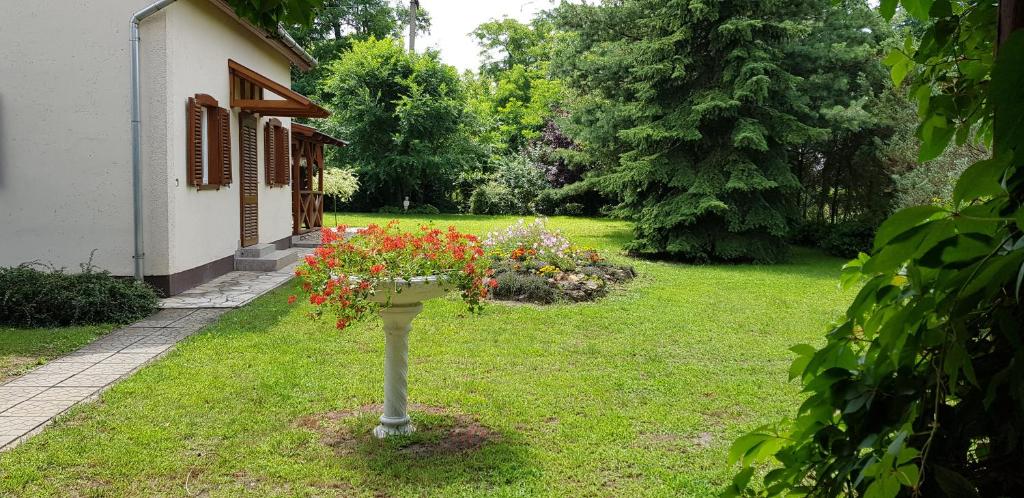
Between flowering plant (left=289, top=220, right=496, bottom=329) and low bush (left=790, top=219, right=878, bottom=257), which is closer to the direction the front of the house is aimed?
the low bush

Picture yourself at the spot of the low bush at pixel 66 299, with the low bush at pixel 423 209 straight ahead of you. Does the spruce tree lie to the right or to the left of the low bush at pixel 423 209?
right

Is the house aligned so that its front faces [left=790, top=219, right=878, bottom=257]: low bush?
yes

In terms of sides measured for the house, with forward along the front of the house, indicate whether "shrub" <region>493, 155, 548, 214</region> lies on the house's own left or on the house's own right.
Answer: on the house's own left

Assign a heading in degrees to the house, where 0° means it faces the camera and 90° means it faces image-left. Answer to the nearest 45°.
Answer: approximately 270°

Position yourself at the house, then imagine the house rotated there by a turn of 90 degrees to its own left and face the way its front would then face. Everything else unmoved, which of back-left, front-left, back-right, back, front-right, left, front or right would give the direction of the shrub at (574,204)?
front-right

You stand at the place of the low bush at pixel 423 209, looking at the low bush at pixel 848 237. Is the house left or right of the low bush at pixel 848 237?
right

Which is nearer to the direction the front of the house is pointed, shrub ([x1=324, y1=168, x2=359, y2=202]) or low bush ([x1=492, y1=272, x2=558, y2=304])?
the low bush

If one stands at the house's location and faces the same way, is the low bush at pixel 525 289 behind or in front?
in front

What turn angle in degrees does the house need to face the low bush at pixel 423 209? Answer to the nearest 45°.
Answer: approximately 45° to its left

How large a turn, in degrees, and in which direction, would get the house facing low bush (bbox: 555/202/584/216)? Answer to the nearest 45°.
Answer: approximately 45° to its left
